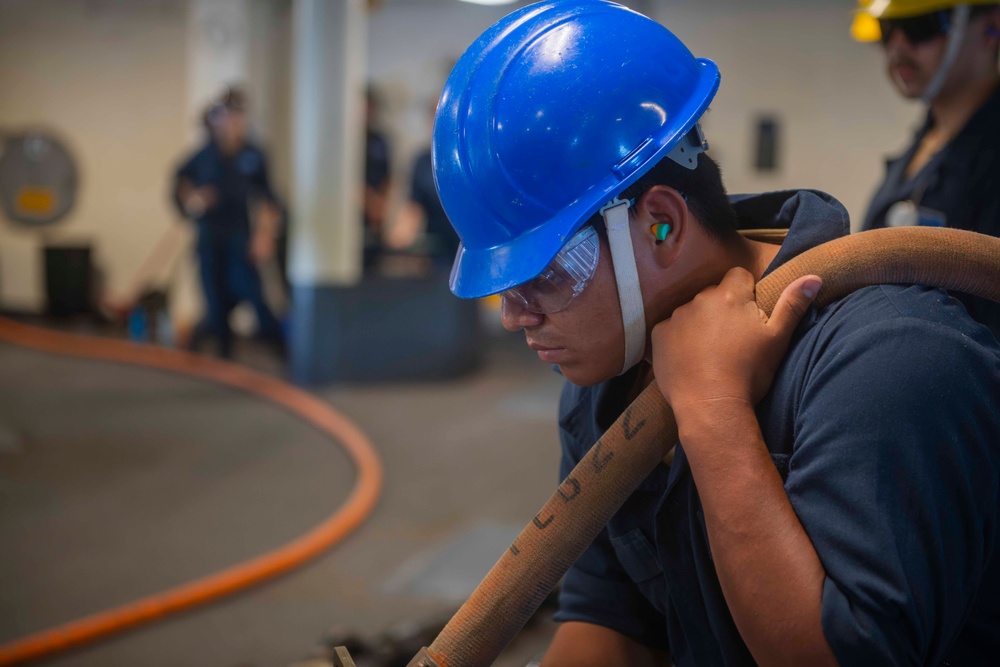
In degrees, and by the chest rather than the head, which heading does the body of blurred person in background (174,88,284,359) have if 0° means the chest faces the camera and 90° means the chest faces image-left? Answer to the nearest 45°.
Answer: approximately 0°

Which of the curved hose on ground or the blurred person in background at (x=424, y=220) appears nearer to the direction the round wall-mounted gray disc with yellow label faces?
the curved hose on ground

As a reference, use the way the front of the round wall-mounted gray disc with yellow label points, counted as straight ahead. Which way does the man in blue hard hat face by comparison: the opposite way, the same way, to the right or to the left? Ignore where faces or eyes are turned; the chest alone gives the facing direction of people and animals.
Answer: to the right

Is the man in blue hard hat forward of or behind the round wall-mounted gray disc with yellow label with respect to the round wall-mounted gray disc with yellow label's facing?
forward

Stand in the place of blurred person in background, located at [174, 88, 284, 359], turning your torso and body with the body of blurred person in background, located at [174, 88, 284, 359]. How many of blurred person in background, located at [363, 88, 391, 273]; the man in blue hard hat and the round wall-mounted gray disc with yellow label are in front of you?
1

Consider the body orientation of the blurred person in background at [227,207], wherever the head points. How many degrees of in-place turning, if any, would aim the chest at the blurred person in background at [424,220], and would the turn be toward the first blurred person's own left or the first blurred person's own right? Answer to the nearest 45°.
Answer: approximately 90° to the first blurred person's own left

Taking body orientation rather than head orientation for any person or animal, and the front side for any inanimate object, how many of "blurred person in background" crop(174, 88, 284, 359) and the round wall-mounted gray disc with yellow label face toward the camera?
2

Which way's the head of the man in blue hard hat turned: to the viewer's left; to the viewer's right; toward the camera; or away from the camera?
to the viewer's left

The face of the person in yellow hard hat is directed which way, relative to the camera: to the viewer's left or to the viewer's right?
to the viewer's left

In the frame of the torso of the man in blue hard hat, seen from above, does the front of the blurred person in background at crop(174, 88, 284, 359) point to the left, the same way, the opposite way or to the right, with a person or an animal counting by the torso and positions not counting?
to the left
